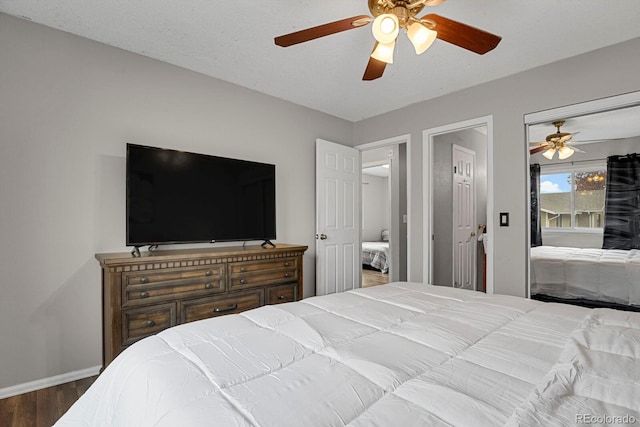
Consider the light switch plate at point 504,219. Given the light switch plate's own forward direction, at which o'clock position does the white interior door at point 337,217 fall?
The white interior door is roughly at 3 o'clock from the light switch plate.

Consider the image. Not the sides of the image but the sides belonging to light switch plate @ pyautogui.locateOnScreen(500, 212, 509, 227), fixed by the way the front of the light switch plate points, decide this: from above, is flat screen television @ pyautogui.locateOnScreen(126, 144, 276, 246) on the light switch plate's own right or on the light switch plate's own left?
on the light switch plate's own right

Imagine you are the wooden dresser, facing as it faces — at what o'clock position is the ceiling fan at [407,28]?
The ceiling fan is roughly at 12 o'clock from the wooden dresser.

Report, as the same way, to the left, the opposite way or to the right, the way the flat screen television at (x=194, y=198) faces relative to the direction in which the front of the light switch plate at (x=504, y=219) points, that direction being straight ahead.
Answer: to the left

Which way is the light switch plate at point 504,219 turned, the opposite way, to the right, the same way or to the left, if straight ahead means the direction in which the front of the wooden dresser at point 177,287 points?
to the right

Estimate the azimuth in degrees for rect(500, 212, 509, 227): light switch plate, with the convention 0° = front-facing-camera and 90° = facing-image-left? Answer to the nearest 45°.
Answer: approximately 0°

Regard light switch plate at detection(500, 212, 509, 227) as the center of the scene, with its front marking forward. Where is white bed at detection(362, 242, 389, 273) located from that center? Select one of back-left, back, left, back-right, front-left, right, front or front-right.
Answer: back-right

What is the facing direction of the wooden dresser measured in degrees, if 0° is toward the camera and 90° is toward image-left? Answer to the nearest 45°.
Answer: approximately 315°

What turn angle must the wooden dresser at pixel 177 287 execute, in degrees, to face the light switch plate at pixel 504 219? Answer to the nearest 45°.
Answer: approximately 45° to its left

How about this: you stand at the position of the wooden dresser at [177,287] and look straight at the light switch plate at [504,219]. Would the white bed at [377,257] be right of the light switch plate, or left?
left

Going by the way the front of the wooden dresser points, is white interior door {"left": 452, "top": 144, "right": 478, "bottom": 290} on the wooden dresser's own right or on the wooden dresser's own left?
on the wooden dresser's own left
